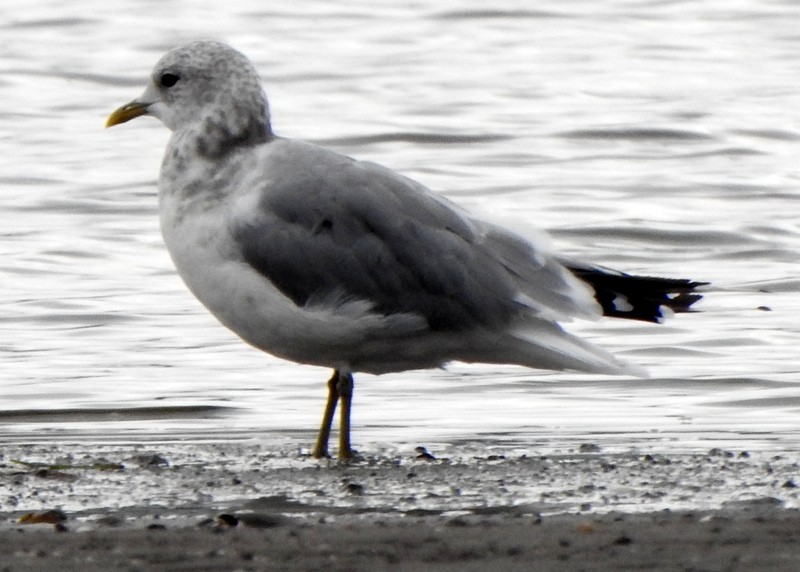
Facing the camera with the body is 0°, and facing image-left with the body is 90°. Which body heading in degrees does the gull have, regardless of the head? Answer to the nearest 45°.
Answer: approximately 90°
